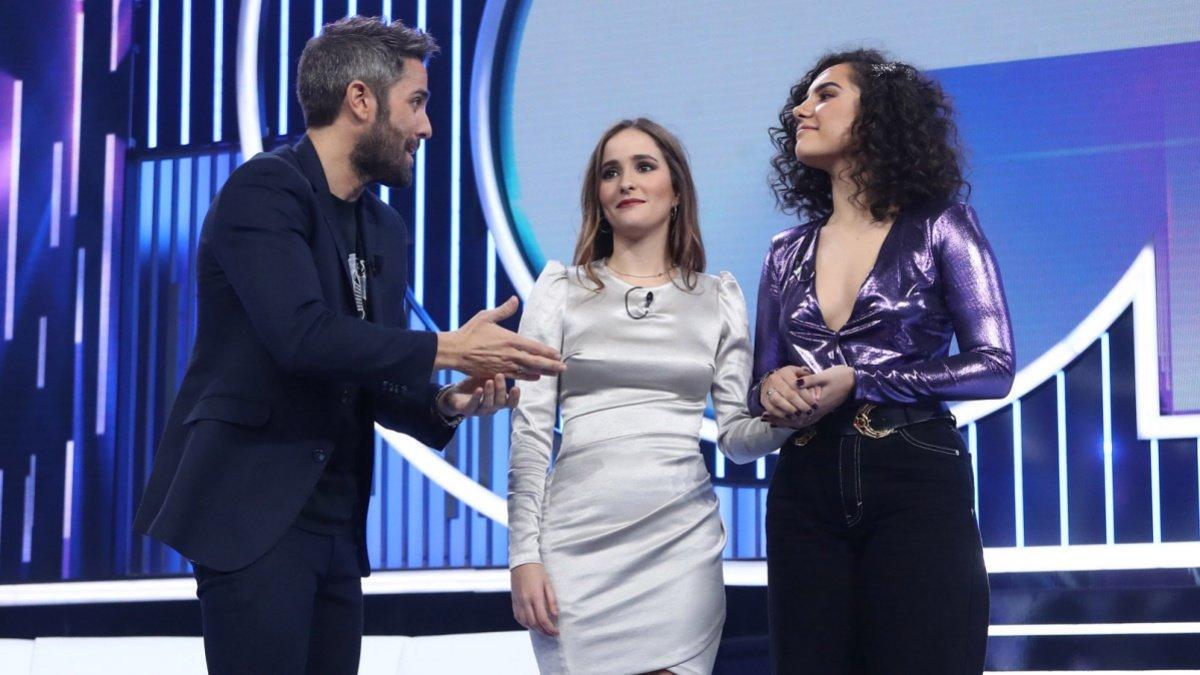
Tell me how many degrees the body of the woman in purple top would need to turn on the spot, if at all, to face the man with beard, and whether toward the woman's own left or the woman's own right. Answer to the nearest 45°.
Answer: approximately 45° to the woman's own right

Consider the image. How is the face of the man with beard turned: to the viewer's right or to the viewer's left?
to the viewer's right

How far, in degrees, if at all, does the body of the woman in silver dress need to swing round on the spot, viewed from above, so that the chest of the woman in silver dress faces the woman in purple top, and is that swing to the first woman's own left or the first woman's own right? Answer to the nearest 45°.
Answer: approximately 45° to the first woman's own left

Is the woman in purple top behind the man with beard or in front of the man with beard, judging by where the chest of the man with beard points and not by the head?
in front

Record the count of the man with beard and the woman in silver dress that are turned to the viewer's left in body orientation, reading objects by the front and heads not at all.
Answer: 0

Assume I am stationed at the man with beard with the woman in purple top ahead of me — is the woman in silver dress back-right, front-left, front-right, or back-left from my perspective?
front-left

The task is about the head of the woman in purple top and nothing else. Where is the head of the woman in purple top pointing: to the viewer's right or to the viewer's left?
to the viewer's left

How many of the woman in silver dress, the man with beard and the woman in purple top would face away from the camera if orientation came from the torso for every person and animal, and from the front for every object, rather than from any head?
0

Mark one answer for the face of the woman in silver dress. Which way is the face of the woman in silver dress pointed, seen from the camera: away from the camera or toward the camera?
toward the camera

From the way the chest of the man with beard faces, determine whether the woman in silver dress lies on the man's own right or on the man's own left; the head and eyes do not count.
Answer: on the man's own left

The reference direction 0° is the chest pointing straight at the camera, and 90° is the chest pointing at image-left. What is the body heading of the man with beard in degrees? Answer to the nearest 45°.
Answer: approximately 315°

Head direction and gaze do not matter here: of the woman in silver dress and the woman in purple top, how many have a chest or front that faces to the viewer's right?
0

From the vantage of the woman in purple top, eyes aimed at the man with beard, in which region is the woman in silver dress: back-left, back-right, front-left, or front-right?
front-right

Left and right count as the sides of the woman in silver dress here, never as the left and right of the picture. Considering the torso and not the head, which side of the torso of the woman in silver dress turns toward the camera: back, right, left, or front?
front
